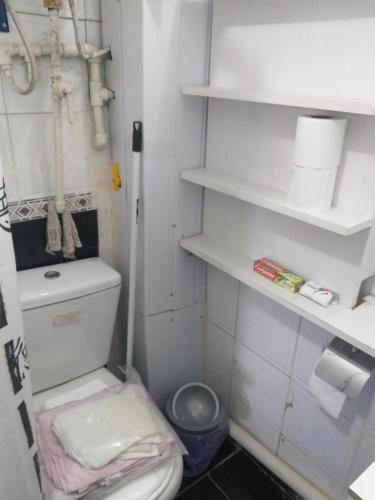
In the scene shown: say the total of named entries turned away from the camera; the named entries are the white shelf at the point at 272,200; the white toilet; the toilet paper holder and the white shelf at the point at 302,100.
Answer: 0

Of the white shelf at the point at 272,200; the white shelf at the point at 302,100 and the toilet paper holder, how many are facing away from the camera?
0

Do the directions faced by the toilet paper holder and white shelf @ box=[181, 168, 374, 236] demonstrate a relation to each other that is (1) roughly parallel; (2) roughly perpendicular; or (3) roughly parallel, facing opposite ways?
roughly parallel

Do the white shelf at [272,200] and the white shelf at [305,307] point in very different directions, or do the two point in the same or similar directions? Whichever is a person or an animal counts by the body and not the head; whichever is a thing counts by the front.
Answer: same or similar directions

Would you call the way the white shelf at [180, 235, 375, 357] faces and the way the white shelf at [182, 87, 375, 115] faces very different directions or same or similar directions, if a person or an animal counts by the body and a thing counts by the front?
same or similar directions

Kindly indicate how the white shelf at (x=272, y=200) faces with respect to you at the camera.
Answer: facing the viewer and to the left of the viewer

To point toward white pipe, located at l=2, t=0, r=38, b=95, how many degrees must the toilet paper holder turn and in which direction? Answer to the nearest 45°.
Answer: approximately 45° to its right

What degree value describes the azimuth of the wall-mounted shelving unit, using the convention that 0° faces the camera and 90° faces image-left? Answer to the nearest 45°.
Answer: approximately 45°

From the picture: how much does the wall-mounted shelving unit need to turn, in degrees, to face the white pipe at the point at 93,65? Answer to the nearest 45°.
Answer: approximately 45° to its right

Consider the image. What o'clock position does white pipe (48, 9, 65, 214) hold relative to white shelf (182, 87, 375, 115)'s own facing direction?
The white pipe is roughly at 2 o'clock from the white shelf.
